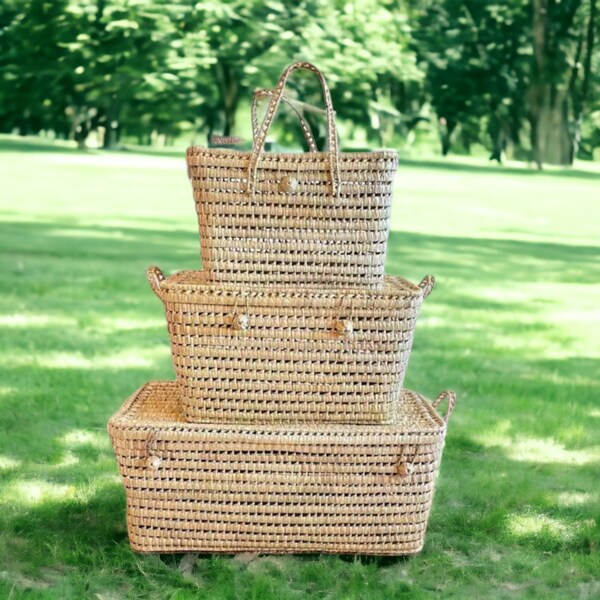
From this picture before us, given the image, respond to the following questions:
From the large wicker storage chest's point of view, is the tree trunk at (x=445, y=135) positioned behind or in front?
behind

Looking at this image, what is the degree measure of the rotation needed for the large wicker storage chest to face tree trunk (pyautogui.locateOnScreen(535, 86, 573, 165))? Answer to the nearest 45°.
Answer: approximately 180°

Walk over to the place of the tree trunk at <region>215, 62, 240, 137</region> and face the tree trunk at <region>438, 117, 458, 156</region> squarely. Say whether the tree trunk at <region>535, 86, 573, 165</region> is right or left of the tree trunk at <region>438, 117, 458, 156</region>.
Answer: right

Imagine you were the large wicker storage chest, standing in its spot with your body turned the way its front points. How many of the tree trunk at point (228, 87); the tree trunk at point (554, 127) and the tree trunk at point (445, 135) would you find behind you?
3

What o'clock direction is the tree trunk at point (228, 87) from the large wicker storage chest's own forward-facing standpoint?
The tree trunk is roughly at 6 o'clock from the large wicker storage chest.

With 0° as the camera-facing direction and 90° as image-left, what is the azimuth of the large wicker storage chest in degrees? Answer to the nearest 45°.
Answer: approximately 0°
